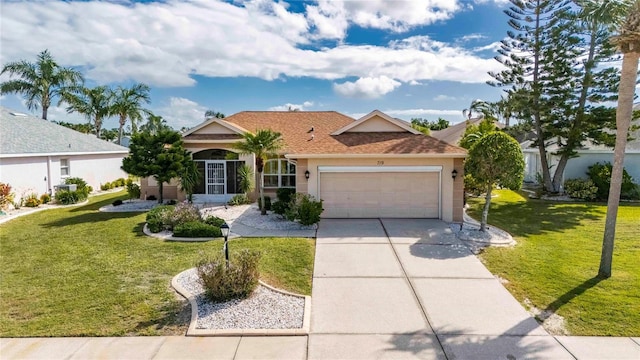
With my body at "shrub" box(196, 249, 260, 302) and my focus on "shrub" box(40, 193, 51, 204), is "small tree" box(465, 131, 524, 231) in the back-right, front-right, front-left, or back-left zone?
back-right

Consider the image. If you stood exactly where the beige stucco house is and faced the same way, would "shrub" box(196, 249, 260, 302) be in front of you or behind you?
in front

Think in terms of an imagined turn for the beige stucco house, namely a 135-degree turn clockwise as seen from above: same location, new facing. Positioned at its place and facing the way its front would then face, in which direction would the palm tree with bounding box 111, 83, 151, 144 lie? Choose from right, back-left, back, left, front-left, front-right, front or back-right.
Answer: front

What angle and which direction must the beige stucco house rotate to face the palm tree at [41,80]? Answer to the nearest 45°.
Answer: approximately 135° to its right

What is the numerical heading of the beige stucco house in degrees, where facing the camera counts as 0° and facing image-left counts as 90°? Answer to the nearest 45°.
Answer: approximately 0°

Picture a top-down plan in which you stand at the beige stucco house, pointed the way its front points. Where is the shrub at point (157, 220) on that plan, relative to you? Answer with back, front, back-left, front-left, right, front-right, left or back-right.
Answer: right

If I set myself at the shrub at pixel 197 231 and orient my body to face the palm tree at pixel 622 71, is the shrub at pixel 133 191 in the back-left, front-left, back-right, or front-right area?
back-left

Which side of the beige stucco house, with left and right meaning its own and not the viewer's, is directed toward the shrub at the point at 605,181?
left

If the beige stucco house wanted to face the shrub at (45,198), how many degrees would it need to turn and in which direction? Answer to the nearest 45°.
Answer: approximately 90° to its right

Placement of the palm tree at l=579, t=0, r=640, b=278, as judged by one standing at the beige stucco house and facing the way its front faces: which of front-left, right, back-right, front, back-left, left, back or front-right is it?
front-left
